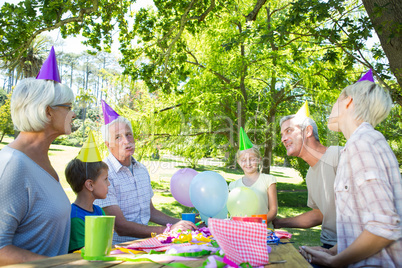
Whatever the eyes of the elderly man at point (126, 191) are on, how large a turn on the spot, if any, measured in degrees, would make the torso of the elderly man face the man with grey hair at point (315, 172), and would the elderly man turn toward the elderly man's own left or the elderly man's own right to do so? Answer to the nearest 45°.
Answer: approximately 45° to the elderly man's own left

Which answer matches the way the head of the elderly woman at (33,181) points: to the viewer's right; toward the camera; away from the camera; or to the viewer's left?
to the viewer's right

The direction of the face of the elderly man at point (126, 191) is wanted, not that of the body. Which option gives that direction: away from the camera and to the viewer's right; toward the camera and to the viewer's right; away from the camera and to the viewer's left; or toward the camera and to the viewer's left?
toward the camera and to the viewer's right

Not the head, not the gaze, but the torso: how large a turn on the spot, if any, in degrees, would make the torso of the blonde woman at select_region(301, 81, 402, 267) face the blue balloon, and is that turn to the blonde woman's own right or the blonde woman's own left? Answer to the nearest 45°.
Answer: approximately 45° to the blonde woman's own right

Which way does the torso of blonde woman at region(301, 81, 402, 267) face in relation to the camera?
to the viewer's left

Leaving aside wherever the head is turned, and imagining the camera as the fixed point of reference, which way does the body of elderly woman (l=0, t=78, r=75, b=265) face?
to the viewer's right
